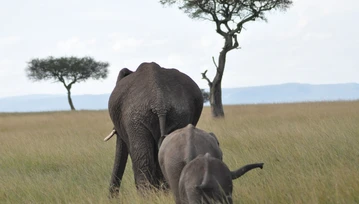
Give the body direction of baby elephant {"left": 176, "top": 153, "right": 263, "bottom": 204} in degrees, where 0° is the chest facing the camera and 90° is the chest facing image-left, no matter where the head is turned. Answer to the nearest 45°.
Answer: approximately 180°

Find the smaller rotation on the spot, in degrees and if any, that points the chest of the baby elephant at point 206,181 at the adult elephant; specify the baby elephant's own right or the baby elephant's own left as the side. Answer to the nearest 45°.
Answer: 0° — it already faces it
